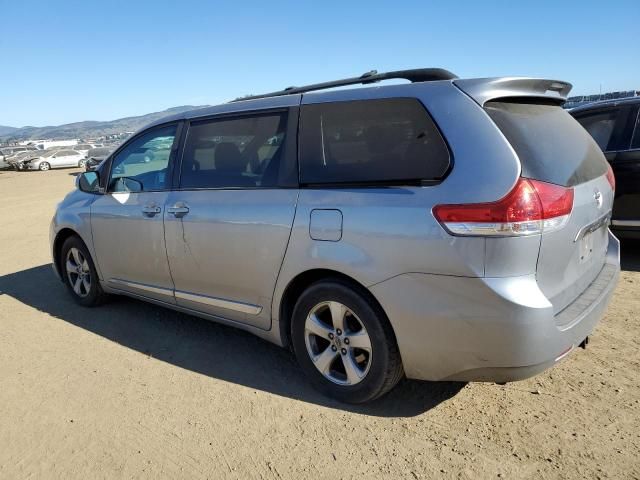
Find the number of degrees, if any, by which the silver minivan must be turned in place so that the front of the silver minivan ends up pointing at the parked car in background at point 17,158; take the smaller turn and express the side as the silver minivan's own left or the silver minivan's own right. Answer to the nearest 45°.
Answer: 0° — it already faces it

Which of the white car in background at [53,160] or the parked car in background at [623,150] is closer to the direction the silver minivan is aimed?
the white car in background

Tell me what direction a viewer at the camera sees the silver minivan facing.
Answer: facing away from the viewer and to the left of the viewer

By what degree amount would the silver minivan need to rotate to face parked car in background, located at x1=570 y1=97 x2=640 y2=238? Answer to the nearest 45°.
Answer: approximately 90° to its right

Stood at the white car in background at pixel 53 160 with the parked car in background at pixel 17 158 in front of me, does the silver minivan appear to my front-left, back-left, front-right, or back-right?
back-left

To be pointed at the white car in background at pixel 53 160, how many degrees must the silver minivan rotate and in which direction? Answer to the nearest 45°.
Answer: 0° — it already faces it
